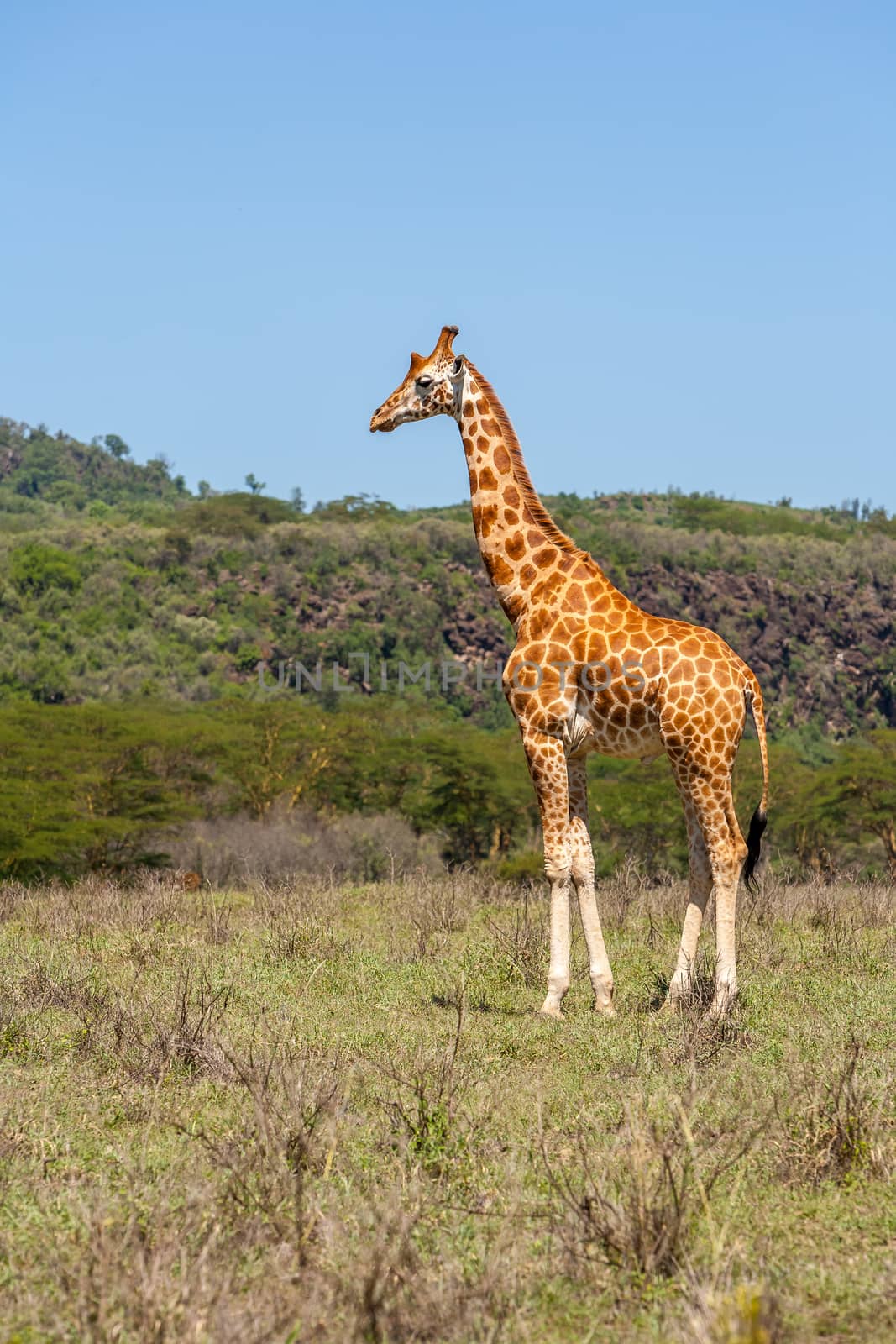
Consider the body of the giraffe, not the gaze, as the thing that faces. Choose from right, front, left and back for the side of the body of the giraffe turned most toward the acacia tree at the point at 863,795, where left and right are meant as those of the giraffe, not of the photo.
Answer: right

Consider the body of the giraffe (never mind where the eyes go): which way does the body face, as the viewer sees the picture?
to the viewer's left

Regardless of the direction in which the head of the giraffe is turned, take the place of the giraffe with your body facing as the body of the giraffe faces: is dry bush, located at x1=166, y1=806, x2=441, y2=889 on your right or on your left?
on your right

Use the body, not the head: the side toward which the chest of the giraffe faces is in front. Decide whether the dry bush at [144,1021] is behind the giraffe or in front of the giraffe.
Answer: in front

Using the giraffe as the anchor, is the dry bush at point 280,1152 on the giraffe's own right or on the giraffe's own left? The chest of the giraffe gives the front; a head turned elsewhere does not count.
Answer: on the giraffe's own left

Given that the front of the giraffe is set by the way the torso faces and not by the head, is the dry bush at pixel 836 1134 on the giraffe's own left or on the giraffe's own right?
on the giraffe's own left

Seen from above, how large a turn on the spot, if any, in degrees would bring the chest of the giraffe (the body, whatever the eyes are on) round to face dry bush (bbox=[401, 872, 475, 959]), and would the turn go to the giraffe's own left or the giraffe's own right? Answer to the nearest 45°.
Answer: approximately 90° to the giraffe's own right

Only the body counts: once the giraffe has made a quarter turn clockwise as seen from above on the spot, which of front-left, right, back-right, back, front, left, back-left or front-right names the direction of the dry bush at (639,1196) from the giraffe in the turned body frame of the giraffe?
back

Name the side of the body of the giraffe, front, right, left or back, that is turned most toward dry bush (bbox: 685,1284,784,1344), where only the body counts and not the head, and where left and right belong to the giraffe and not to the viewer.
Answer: left
